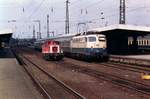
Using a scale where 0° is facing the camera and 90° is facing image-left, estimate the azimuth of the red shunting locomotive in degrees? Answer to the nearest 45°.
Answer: approximately 315°

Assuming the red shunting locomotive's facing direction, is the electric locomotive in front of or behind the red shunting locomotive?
in front

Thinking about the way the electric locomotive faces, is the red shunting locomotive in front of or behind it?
behind
